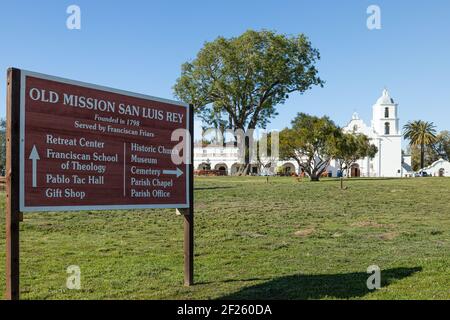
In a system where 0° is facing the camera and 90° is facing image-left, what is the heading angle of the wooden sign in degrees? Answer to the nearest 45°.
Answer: approximately 315°

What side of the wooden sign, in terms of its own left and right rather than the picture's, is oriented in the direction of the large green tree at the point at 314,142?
left
